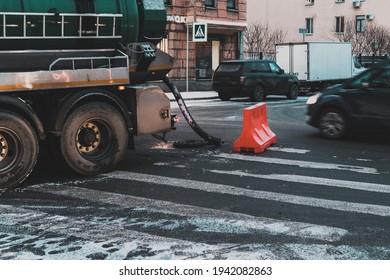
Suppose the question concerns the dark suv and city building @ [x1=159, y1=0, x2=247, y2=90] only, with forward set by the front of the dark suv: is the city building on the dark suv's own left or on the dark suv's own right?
on the dark suv's own left

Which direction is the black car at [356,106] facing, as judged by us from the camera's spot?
facing to the left of the viewer

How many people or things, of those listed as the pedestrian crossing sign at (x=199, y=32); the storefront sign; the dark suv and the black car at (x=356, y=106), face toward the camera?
2

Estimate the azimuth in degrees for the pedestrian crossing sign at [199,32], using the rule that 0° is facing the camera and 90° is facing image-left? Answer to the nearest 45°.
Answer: approximately 0°

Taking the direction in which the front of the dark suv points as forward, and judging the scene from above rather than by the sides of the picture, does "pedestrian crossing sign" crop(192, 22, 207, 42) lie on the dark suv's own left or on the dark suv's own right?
on the dark suv's own left

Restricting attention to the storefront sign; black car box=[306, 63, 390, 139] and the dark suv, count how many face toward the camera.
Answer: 1

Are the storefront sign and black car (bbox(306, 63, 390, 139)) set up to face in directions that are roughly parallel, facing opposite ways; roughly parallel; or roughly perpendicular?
roughly perpendicular

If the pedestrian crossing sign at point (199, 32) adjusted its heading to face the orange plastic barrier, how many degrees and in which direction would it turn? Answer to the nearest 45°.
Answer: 0° — it already faces it

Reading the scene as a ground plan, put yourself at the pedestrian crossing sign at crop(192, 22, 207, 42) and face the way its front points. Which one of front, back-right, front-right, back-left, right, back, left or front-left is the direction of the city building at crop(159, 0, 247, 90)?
back

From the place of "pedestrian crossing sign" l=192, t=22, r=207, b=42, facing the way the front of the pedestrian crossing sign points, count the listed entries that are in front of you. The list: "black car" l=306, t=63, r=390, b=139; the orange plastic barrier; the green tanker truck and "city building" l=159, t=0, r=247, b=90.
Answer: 3

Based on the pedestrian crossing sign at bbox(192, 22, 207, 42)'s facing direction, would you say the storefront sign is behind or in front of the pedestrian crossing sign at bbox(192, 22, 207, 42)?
behind

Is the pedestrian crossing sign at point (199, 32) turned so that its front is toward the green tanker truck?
yes

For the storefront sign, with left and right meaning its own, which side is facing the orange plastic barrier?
front

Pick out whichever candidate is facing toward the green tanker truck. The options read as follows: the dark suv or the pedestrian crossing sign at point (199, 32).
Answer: the pedestrian crossing sign
